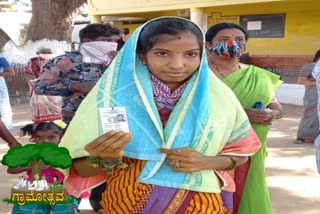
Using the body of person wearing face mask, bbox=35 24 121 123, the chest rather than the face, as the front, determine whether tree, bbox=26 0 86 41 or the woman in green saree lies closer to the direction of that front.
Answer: the woman in green saree

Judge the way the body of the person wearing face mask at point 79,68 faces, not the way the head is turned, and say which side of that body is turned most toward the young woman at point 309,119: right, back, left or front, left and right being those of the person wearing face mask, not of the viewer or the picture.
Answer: left

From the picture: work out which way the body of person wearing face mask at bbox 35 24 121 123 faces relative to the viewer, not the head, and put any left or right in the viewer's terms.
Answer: facing the viewer and to the right of the viewer

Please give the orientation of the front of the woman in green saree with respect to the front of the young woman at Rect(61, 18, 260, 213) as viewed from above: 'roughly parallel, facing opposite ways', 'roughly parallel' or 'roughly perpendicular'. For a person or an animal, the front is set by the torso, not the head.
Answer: roughly parallel

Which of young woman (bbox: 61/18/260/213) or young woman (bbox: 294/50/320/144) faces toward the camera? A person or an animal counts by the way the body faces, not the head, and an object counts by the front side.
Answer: young woman (bbox: 61/18/260/213)

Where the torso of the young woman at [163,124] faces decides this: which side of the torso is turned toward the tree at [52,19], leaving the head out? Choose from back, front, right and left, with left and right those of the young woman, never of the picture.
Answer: back

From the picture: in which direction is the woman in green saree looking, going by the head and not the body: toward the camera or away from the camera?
toward the camera

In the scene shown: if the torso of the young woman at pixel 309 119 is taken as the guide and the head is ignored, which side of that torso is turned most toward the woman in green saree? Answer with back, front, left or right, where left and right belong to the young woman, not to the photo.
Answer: right

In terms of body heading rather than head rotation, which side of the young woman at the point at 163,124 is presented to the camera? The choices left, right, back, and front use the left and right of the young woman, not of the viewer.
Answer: front

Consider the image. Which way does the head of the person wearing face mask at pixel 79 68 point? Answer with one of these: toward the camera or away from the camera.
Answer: toward the camera

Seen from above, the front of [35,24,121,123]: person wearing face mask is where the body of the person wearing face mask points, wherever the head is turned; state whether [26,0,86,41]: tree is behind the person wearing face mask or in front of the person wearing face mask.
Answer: behind

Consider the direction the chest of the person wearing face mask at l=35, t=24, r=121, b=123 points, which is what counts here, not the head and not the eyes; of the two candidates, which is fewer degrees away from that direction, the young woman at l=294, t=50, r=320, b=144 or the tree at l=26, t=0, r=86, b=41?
the young woman

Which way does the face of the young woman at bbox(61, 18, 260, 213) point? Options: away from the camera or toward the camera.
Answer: toward the camera
